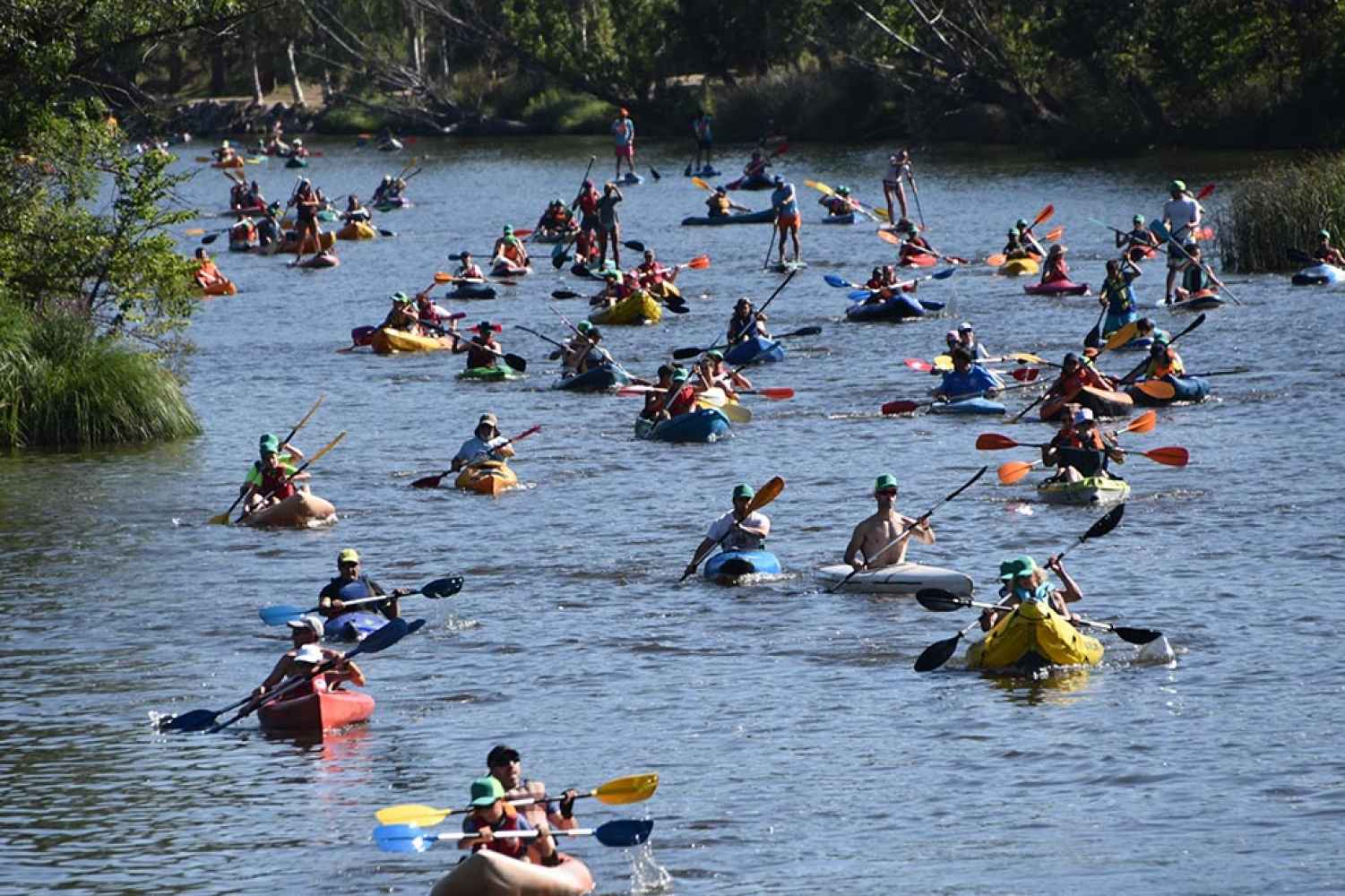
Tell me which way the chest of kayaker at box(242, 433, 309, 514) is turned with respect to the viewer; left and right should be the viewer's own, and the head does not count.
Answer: facing the viewer and to the right of the viewer

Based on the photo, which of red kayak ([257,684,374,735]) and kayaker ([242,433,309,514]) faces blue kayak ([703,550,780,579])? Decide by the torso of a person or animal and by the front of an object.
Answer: the kayaker

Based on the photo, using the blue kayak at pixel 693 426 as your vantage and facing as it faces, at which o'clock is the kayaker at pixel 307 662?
The kayaker is roughly at 2 o'clock from the blue kayak.

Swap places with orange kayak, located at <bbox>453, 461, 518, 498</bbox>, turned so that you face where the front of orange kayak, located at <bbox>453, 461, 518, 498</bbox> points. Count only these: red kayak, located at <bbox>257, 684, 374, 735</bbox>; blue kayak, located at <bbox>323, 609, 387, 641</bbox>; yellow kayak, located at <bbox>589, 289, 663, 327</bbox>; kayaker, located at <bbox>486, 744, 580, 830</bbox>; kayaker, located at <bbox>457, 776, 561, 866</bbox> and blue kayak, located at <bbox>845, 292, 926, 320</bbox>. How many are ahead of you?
4

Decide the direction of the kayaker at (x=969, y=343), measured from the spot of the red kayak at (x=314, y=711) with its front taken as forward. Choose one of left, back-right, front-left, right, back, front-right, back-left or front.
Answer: back-left

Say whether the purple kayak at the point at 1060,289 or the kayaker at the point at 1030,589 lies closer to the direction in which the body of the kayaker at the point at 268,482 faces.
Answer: the kayaker

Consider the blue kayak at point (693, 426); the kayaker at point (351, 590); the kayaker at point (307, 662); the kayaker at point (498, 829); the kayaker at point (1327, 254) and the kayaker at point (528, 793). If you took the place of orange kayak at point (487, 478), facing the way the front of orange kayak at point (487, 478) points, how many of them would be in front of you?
4

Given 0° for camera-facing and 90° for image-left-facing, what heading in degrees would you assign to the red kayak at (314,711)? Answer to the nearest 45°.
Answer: approximately 0°

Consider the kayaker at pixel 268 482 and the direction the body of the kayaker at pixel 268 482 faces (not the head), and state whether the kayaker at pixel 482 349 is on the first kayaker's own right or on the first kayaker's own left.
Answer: on the first kayaker's own left

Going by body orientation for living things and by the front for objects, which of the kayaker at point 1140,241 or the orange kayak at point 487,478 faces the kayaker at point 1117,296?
the kayaker at point 1140,241

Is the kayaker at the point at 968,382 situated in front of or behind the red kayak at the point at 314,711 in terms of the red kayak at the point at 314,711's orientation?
behind

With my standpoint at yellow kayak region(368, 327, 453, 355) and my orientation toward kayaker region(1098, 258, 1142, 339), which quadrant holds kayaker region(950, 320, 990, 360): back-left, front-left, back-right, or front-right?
front-right

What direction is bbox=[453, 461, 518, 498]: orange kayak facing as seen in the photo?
toward the camera

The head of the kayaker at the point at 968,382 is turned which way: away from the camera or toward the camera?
toward the camera

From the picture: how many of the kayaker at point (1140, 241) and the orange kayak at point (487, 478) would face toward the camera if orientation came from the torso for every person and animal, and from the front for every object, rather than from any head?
2

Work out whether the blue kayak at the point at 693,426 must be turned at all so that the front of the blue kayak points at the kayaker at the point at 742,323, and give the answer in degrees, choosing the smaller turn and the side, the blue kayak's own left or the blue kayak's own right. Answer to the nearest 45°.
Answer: approximately 135° to the blue kayak's own left

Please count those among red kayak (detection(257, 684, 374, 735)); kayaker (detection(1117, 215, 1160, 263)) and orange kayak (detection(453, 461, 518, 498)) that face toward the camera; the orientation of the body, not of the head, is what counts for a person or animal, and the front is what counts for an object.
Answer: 3

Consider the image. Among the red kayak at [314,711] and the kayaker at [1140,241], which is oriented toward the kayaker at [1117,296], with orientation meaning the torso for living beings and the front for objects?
the kayaker at [1140,241]

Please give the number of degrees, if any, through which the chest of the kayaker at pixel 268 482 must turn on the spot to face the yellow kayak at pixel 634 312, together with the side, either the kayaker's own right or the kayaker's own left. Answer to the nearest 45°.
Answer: approximately 90° to the kayaker's own left

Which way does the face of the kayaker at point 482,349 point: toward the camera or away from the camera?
toward the camera
